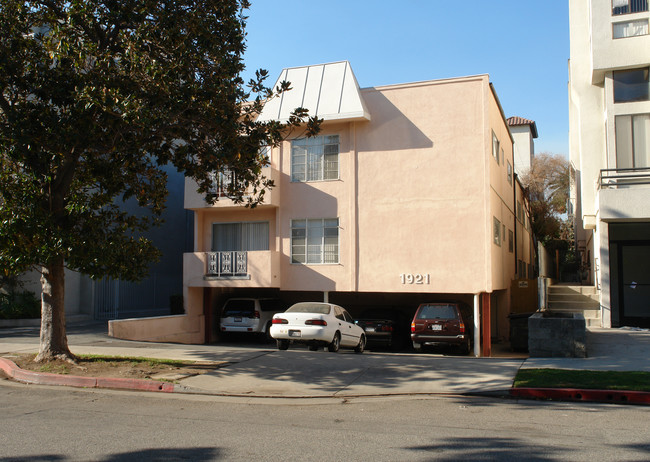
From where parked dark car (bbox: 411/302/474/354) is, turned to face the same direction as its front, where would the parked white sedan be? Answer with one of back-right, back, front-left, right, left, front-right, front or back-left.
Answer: back-left

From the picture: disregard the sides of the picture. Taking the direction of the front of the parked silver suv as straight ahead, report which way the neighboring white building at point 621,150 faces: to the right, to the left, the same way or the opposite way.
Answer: the opposite way

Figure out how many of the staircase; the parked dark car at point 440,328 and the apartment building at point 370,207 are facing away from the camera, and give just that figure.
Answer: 1

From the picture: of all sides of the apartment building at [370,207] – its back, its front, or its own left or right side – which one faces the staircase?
left

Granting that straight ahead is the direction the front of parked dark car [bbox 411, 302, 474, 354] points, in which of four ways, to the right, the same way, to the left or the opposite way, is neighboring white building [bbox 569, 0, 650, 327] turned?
the opposite way

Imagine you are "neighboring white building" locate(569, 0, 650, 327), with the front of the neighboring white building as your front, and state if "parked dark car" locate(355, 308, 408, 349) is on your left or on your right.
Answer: on your right

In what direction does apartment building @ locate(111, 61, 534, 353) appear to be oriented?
toward the camera

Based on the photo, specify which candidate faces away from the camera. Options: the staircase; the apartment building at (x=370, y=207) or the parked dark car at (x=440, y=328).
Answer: the parked dark car

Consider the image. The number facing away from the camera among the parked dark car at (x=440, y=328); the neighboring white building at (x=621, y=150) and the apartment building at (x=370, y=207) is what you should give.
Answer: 1

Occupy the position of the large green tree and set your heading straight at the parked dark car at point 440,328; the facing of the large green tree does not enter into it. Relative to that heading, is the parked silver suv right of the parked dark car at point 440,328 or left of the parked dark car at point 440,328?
left

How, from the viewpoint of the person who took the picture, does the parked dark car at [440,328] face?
facing away from the viewer

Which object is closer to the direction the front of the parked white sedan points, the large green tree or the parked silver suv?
the parked silver suv

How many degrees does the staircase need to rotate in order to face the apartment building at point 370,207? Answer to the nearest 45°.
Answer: approximately 90° to its right

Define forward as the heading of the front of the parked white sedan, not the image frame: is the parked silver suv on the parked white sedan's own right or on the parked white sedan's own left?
on the parked white sedan's own left

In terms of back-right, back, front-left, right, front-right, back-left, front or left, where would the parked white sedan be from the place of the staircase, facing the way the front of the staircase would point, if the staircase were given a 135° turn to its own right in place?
left

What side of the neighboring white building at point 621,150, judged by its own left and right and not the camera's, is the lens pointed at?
front
